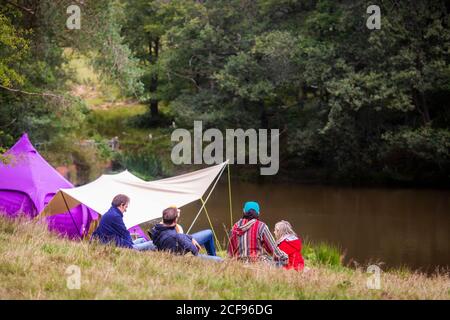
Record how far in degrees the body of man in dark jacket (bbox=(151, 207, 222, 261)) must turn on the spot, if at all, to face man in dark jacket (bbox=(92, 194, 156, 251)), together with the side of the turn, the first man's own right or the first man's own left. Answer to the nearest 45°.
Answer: approximately 90° to the first man's own left

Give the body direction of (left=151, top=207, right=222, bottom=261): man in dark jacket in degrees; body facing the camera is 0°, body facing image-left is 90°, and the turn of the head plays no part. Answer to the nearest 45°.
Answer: approximately 225°

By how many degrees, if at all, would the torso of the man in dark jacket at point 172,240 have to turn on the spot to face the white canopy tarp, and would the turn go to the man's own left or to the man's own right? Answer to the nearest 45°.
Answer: approximately 45° to the man's own left

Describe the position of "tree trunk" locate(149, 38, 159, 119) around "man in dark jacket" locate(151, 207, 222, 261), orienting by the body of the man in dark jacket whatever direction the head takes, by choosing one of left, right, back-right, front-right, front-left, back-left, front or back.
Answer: front-left

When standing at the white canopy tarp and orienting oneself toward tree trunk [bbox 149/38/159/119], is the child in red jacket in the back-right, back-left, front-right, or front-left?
back-right

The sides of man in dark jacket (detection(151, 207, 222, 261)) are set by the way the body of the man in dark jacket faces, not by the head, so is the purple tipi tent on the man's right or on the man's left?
on the man's left

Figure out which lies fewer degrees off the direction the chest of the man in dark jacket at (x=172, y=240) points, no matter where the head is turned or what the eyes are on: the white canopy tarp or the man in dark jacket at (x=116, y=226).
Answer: the white canopy tarp

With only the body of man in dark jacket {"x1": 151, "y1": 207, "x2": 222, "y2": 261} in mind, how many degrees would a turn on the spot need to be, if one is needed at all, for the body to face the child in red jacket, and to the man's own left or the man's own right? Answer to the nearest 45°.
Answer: approximately 45° to the man's own right

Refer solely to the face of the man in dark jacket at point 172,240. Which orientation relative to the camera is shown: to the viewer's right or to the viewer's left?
to the viewer's right
